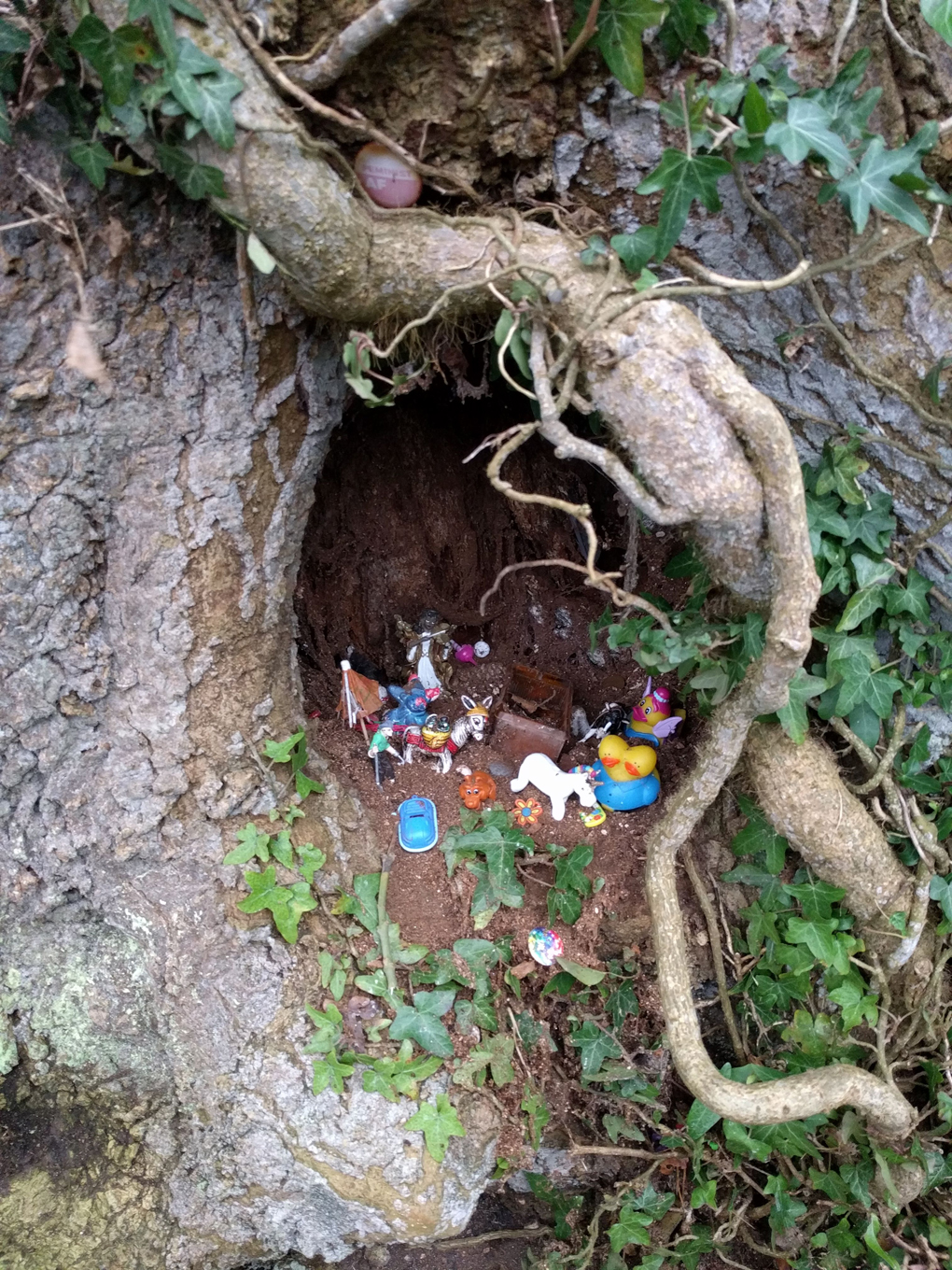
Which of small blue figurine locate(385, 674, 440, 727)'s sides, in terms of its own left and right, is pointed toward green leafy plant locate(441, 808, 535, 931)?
front

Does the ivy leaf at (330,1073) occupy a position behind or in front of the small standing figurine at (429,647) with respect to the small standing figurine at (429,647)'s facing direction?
in front

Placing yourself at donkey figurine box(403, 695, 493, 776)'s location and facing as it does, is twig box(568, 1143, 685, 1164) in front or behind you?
in front

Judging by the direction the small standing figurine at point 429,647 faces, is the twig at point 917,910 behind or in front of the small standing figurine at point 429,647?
in front

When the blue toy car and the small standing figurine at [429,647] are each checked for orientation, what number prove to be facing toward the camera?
2

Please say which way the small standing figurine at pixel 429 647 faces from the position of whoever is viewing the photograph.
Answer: facing the viewer

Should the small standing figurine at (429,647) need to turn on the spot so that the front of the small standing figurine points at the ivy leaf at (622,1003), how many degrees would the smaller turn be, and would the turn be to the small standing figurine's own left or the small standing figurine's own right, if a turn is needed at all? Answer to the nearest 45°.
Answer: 0° — it already faces it

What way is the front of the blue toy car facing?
toward the camera
